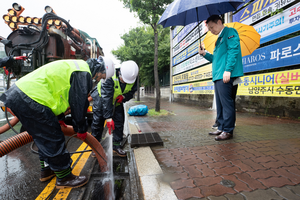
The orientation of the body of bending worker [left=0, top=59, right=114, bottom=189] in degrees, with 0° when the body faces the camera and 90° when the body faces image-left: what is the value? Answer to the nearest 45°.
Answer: approximately 270°

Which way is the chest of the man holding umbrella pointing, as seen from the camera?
to the viewer's left

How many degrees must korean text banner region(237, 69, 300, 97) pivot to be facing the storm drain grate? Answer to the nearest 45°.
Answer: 0° — it already faces it

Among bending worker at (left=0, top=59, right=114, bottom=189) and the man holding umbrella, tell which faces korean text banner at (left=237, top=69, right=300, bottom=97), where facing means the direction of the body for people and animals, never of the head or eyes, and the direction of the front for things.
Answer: the bending worker

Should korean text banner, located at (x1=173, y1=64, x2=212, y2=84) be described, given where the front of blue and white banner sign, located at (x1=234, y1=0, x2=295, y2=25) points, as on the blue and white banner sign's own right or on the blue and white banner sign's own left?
on the blue and white banner sign's own right
